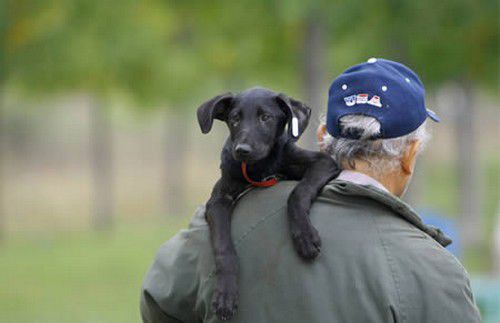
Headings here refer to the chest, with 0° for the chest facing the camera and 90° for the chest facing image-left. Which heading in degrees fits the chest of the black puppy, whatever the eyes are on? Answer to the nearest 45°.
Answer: approximately 0°

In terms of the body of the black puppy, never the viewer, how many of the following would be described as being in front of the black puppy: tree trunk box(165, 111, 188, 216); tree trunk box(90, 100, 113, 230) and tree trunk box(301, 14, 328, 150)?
0

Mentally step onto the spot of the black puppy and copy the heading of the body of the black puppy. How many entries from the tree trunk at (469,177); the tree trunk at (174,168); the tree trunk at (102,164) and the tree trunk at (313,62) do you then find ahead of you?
0

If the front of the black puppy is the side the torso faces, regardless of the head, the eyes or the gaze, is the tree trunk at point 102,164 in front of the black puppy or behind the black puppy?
behind

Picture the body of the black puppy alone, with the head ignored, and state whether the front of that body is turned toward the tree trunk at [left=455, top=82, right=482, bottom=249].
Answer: no

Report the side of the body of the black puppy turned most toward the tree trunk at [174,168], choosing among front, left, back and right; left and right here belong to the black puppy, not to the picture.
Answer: back

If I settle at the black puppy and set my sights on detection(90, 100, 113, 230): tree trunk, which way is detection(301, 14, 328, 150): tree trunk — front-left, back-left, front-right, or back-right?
front-right

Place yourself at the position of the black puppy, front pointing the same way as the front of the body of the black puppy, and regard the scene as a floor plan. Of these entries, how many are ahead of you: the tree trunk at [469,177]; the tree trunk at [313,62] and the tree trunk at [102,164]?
0

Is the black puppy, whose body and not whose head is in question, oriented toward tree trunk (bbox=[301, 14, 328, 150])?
no
